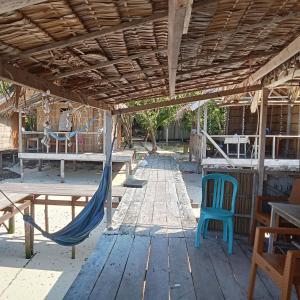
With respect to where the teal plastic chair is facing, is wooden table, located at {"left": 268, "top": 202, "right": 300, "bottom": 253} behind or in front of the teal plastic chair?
in front

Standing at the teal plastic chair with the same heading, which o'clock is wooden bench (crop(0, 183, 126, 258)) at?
The wooden bench is roughly at 4 o'clock from the teal plastic chair.

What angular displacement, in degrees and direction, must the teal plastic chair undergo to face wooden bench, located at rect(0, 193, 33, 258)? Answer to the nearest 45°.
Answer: approximately 90° to its right

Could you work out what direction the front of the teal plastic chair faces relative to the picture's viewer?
facing the viewer

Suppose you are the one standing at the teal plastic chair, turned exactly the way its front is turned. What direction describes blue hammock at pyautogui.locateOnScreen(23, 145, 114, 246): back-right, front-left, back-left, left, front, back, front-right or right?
right
